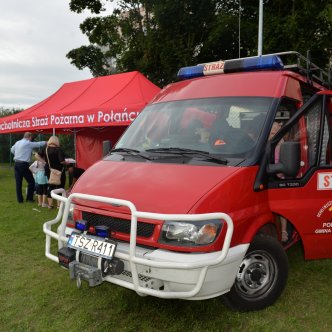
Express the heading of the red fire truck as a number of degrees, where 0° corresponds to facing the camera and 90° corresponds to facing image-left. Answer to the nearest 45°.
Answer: approximately 45°

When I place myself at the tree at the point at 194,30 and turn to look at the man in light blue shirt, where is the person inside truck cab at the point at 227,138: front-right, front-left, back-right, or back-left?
front-left

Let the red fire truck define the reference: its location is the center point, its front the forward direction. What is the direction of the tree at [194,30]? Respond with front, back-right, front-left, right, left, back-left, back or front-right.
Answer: back-right

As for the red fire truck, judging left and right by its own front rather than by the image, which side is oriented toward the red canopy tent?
right

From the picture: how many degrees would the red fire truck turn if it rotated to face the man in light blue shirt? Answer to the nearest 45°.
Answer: approximately 90° to its right
